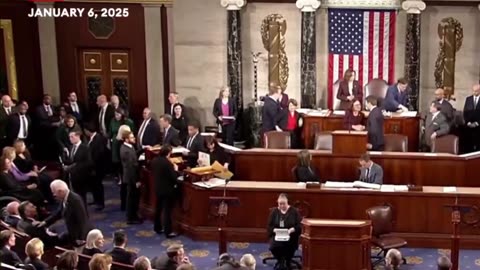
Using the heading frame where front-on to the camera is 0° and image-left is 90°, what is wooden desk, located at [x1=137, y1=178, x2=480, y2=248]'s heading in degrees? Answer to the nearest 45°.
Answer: approximately 0°

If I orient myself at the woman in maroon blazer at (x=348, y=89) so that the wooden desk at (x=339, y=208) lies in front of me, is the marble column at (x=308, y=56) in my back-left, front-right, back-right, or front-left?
back-right

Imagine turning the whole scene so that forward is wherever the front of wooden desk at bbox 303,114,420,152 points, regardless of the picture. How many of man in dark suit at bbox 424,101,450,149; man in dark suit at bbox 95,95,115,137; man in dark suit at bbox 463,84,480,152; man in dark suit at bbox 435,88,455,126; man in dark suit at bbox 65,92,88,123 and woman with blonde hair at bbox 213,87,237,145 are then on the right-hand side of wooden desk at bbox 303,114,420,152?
3

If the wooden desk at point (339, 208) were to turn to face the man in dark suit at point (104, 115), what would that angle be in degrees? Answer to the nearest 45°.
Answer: approximately 135° to its right

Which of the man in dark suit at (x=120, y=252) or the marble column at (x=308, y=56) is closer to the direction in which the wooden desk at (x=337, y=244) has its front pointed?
the man in dark suit

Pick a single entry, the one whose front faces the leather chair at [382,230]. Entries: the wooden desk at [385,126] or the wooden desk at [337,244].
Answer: the wooden desk at [385,126]

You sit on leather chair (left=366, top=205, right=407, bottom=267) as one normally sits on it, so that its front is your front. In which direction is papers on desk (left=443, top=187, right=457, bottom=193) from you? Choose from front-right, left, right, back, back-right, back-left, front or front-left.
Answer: left

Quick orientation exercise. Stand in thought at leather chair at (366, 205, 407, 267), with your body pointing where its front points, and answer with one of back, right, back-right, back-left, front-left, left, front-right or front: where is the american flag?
back-left

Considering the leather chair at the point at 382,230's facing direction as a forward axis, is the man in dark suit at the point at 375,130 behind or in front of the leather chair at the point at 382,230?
behind

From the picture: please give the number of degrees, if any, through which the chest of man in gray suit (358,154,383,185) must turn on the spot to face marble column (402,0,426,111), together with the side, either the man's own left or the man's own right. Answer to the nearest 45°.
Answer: approximately 135° to the man's own right

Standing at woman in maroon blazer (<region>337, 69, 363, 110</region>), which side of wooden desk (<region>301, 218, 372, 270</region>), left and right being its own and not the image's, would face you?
back
